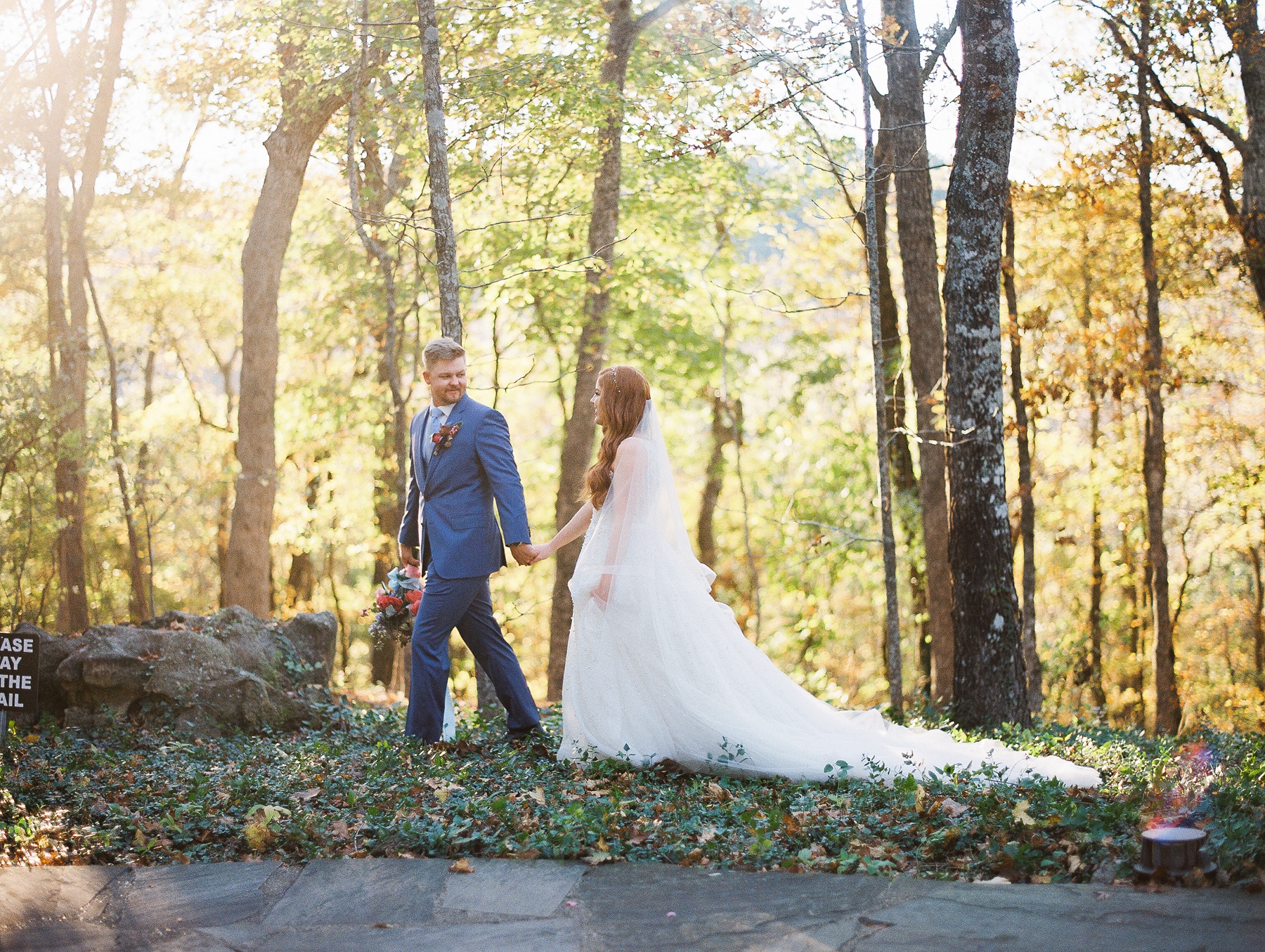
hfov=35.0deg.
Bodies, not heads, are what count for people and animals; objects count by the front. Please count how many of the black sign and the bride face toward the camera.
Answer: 1

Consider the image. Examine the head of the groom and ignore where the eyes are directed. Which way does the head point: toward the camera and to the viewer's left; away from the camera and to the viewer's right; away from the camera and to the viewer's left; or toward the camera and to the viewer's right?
toward the camera and to the viewer's right

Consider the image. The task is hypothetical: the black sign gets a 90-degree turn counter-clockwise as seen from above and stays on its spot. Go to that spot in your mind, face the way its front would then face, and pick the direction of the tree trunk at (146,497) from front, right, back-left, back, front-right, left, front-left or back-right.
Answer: left

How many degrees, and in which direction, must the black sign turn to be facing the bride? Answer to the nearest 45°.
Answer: approximately 90° to its left

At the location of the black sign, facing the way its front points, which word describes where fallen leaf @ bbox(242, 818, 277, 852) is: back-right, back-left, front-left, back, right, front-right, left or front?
front-left

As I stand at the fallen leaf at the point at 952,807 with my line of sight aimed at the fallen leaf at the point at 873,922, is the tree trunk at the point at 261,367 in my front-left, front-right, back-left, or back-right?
back-right
